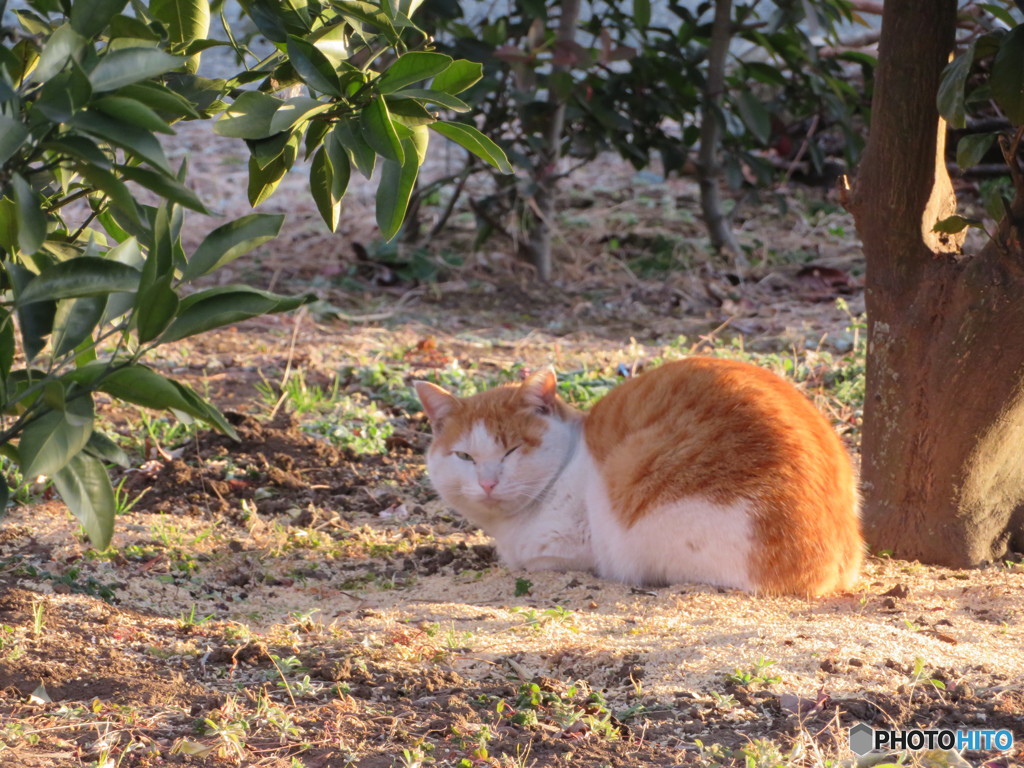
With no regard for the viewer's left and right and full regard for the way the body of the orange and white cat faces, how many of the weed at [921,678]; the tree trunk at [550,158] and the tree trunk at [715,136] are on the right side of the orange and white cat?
2

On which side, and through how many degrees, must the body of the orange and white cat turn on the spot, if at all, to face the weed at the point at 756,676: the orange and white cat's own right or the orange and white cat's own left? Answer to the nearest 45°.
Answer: approximately 90° to the orange and white cat's own left

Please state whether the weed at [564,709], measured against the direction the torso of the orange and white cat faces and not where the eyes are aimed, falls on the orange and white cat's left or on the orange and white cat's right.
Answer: on the orange and white cat's left

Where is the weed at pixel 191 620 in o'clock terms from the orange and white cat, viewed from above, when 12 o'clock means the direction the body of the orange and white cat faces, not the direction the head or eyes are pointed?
The weed is roughly at 11 o'clock from the orange and white cat.

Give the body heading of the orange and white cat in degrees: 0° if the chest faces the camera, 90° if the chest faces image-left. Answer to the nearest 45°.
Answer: approximately 90°

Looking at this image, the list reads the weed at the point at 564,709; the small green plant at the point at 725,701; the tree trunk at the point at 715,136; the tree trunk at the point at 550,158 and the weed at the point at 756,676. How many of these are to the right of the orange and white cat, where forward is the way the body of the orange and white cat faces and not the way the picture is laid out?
2

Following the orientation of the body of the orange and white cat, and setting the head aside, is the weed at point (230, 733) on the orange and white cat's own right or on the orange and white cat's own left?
on the orange and white cat's own left
